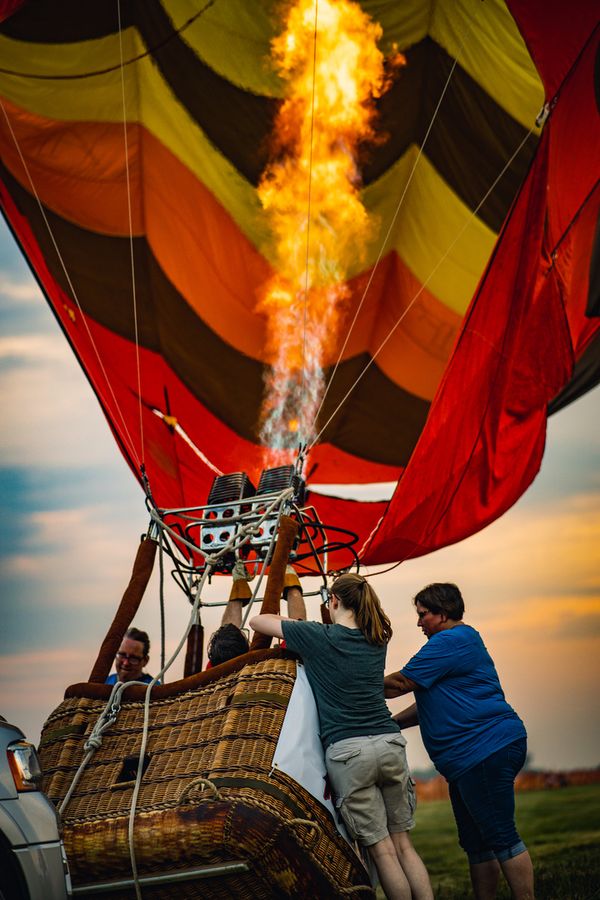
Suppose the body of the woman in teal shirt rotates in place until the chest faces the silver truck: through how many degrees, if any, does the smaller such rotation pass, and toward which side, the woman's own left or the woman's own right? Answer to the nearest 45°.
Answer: approximately 90° to the woman's own left

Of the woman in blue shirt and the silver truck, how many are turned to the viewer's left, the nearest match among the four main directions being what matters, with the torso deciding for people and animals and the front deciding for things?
1

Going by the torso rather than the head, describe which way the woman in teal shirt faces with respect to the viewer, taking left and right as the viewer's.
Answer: facing away from the viewer and to the left of the viewer

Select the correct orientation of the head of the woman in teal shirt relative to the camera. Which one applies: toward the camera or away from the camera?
away from the camera

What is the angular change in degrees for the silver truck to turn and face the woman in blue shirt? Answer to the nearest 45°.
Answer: approximately 45° to its left

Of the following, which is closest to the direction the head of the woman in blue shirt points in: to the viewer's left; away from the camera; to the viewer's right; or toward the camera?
to the viewer's left

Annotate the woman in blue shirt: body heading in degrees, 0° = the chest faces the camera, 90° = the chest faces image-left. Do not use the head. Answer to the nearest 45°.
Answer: approximately 90°

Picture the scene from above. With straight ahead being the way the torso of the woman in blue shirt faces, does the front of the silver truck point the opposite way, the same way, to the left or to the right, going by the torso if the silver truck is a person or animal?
the opposite way
